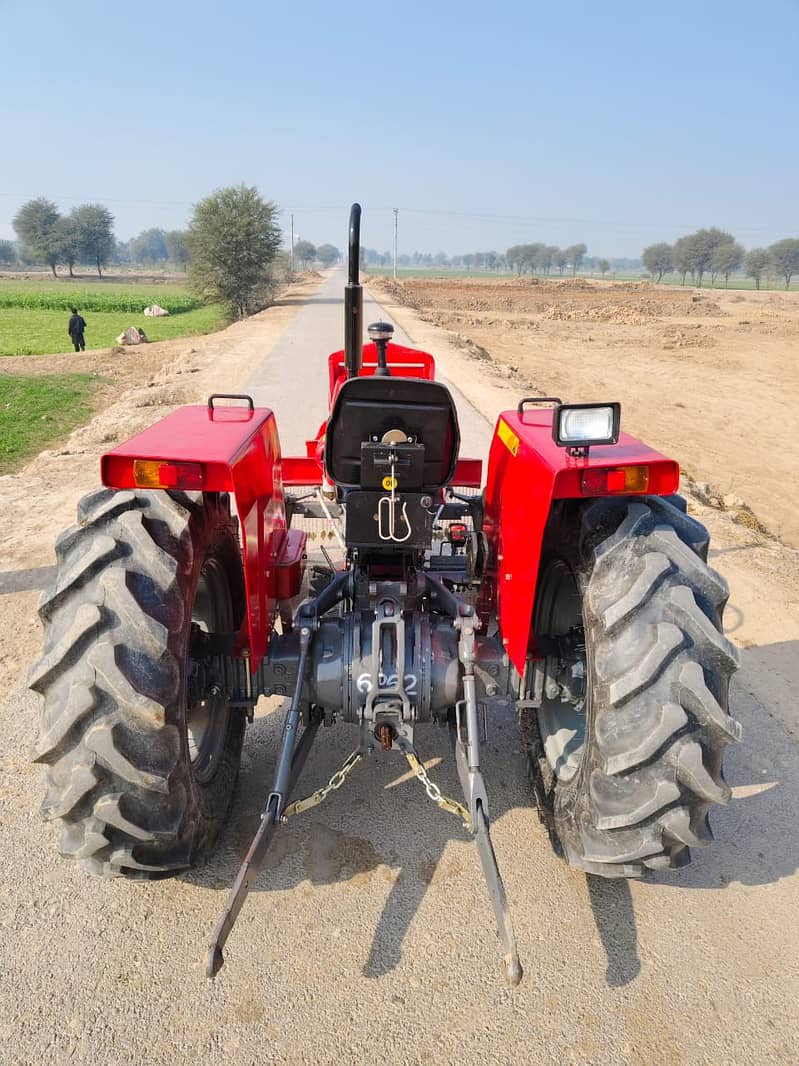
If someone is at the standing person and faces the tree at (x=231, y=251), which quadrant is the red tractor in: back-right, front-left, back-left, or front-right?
back-right

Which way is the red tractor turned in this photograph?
away from the camera

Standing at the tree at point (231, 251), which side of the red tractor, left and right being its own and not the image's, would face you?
front

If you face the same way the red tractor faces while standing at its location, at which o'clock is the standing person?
The standing person is roughly at 11 o'clock from the red tractor.
